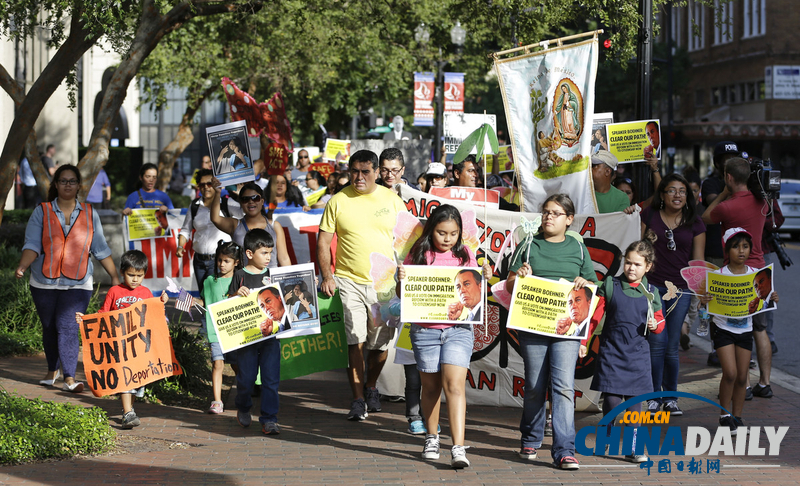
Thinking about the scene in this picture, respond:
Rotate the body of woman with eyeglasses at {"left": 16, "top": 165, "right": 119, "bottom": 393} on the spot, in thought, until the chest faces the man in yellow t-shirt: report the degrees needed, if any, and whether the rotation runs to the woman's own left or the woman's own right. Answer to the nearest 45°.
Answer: approximately 45° to the woman's own left

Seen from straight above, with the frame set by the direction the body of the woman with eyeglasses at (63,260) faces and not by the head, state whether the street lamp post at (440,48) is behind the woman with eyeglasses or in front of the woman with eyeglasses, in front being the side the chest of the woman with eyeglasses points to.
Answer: behind

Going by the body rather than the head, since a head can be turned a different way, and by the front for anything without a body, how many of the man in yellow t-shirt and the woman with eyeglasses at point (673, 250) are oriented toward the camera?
2

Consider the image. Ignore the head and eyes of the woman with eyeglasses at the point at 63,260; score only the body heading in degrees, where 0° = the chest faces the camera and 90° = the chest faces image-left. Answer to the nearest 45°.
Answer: approximately 0°

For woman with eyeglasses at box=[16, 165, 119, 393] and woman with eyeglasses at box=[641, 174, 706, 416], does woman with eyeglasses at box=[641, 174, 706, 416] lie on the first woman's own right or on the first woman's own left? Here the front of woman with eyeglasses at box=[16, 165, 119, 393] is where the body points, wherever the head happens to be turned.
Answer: on the first woman's own left

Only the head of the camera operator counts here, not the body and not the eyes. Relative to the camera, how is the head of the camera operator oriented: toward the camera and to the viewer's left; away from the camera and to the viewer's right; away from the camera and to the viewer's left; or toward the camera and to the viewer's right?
away from the camera and to the viewer's left

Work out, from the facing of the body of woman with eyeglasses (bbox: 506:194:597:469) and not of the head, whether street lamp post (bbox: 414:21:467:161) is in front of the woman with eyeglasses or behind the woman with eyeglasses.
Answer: behind

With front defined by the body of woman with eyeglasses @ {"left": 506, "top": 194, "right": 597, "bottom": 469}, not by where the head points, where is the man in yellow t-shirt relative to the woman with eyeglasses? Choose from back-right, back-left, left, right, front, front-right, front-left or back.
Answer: back-right
